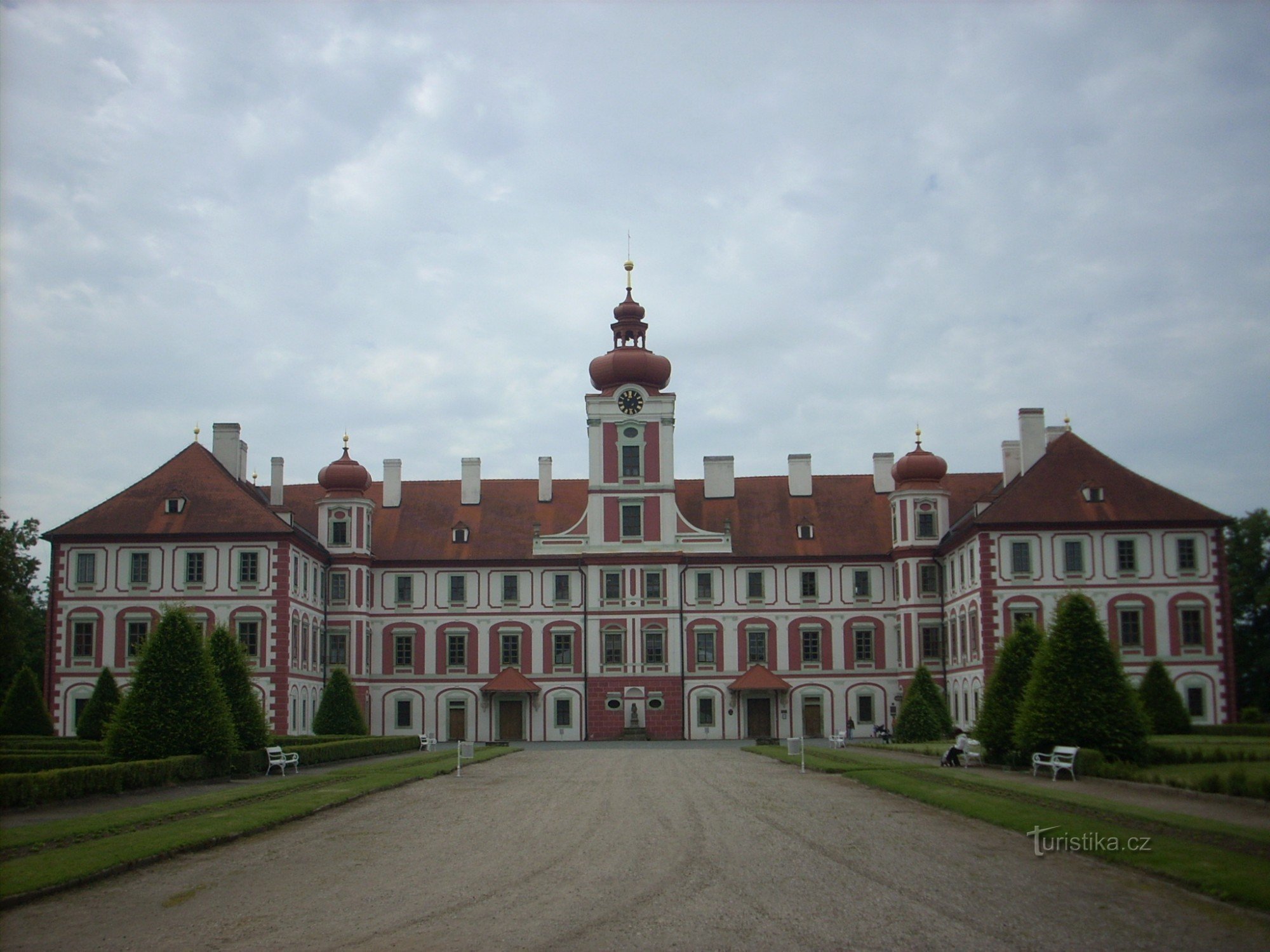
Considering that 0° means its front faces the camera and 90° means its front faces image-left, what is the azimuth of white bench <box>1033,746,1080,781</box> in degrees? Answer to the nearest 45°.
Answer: approximately 45°

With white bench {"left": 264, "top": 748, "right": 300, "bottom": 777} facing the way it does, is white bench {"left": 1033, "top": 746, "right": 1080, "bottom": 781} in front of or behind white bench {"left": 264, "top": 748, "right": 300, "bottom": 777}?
in front

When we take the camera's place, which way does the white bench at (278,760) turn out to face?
facing the viewer and to the right of the viewer

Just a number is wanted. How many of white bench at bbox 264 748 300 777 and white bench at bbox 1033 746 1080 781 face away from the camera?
0

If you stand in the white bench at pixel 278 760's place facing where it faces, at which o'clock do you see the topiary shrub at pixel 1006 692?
The topiary shrub is roughly at 11 o'clock from the white bench.

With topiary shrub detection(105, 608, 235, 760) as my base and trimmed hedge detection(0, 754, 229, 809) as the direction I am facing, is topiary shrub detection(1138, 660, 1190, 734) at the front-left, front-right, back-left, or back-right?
back-left

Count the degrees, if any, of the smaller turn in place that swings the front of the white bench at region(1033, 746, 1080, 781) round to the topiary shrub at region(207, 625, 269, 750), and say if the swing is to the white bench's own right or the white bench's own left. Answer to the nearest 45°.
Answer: approximately 45° to the white bench's own right
